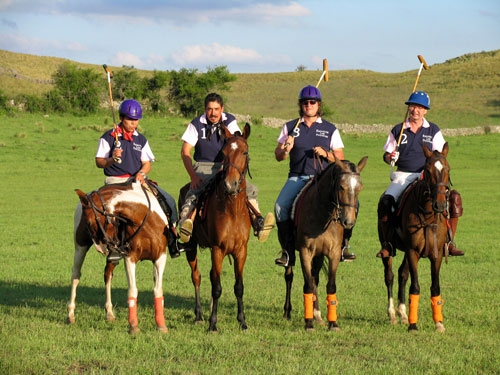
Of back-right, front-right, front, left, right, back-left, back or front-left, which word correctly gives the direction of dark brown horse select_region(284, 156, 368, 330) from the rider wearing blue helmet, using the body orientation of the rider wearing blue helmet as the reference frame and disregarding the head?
front-right

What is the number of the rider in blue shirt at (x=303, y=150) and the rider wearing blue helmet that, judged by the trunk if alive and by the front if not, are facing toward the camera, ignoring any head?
2

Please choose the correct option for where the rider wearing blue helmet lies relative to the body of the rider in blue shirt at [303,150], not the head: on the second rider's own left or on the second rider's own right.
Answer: on the second rider's own left

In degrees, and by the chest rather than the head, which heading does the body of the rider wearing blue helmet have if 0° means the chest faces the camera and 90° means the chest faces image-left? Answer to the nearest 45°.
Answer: approximately 0°

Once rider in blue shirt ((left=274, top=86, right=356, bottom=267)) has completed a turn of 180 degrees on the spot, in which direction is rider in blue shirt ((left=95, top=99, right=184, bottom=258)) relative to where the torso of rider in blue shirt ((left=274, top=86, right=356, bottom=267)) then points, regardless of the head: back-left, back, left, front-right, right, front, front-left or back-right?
left

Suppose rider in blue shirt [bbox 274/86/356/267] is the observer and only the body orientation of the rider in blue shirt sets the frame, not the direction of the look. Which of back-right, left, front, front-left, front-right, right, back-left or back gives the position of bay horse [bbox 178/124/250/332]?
front-right

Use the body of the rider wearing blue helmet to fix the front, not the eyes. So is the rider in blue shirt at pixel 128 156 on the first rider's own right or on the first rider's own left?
on the first rider's own right

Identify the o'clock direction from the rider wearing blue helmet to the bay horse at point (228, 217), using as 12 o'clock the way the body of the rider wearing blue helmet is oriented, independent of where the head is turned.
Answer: The bay horse is roughly at 2 o'clock from the rider wearing blue helmet.
